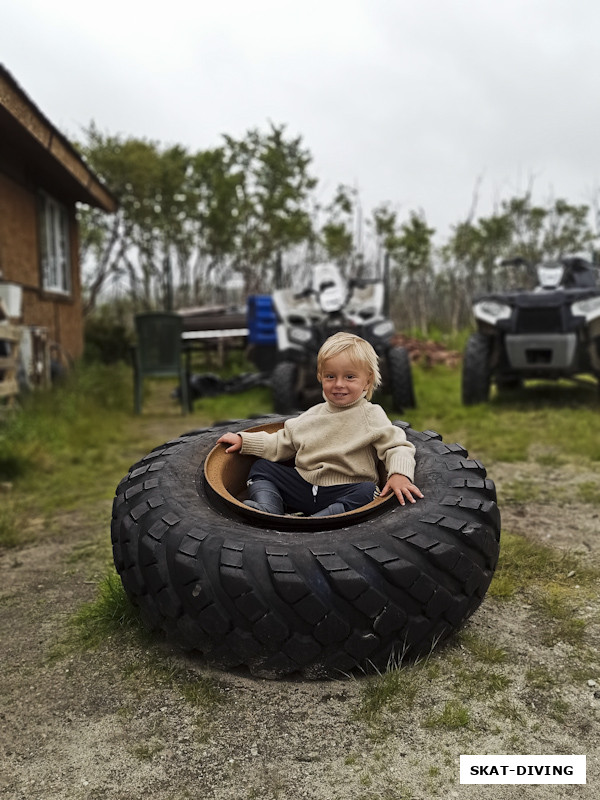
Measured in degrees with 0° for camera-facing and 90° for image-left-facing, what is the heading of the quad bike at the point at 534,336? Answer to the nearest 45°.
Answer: approximately 0°

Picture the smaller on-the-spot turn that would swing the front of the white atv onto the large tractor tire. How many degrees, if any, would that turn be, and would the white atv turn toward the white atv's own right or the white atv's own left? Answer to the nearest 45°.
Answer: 0° — it already faces it

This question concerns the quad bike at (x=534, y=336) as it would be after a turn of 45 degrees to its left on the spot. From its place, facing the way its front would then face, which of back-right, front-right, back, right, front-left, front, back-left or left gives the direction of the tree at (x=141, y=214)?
back

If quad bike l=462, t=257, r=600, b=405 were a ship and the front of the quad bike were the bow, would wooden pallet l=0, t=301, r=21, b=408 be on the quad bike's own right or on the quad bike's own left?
on the quad bike's own right

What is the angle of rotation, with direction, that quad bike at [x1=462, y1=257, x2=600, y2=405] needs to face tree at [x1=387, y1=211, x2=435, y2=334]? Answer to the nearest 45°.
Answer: approximately 180°

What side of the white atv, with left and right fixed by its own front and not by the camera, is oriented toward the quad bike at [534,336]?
left

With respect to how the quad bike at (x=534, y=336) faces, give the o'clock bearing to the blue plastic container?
The blue plastic container is roughly at 4 o'clock from the quad bike.

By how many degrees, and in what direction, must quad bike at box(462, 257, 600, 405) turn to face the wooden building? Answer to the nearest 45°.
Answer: approximately 90° to its right

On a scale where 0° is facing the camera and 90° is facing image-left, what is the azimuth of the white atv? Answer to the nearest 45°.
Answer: approximately 0°

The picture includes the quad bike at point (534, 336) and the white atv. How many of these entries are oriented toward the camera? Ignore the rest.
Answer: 2

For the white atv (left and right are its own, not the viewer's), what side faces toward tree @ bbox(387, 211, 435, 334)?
back

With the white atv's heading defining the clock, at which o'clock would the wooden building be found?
The wooden building is roughly at 4 o'clock from the white atv.

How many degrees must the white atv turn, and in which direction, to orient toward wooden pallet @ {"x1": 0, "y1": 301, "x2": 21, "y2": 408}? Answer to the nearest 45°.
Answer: approximately 90° to its right
